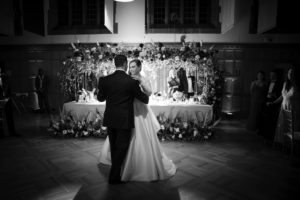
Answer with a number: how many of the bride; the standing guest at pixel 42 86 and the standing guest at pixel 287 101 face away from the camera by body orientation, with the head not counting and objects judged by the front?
0

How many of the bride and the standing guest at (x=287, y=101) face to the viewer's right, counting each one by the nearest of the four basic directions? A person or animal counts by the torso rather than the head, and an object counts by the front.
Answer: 0

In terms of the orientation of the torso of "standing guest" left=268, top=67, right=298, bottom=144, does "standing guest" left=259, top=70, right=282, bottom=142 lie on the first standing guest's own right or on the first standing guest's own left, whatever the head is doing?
on the first standing guest's own right

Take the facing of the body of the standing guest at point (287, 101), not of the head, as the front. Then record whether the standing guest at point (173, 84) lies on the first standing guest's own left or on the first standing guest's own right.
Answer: on the first standing guest's own right

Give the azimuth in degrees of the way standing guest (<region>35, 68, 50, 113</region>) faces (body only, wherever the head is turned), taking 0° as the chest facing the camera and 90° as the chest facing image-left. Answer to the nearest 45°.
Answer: approximately 315°

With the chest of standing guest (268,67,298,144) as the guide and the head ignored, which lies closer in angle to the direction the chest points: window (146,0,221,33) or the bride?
the bride

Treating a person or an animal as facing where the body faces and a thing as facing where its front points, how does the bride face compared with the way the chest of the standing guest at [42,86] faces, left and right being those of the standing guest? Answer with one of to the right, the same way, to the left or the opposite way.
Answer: to the right

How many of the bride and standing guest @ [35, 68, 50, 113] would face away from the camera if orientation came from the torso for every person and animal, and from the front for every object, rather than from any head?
0

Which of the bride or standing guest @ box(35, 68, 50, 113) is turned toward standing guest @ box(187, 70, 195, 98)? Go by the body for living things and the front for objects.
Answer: standing guest @ box(35, 68, 50, 113)

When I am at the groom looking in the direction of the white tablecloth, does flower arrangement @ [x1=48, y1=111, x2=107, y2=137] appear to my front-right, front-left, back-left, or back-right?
front-left

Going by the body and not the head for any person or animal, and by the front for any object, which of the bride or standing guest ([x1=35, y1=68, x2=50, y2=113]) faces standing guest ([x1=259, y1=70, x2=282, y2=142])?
standing guest ([x1=35, y1=68, x2=50, y2=113])

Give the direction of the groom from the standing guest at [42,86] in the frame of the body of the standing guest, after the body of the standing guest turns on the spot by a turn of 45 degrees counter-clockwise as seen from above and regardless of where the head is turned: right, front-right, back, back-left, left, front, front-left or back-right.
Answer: right

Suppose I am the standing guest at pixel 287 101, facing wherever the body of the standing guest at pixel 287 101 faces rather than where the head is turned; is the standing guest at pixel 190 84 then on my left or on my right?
on my right

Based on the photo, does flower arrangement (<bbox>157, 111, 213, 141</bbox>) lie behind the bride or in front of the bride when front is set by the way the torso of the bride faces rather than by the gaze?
behind

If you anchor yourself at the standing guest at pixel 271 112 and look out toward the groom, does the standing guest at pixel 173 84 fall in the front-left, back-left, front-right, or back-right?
front-right

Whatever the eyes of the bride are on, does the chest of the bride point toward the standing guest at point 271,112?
no

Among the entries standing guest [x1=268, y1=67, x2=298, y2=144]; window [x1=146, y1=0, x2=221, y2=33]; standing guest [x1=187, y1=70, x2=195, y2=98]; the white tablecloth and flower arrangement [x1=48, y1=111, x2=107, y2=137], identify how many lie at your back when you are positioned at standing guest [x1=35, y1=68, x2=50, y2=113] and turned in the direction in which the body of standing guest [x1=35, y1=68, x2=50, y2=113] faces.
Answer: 0

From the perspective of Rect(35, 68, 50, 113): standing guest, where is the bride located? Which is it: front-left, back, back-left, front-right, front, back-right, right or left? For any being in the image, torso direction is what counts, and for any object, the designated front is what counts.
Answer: front-right

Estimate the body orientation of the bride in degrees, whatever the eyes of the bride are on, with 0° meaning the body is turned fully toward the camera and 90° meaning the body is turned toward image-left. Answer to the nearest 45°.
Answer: approximately 45°
